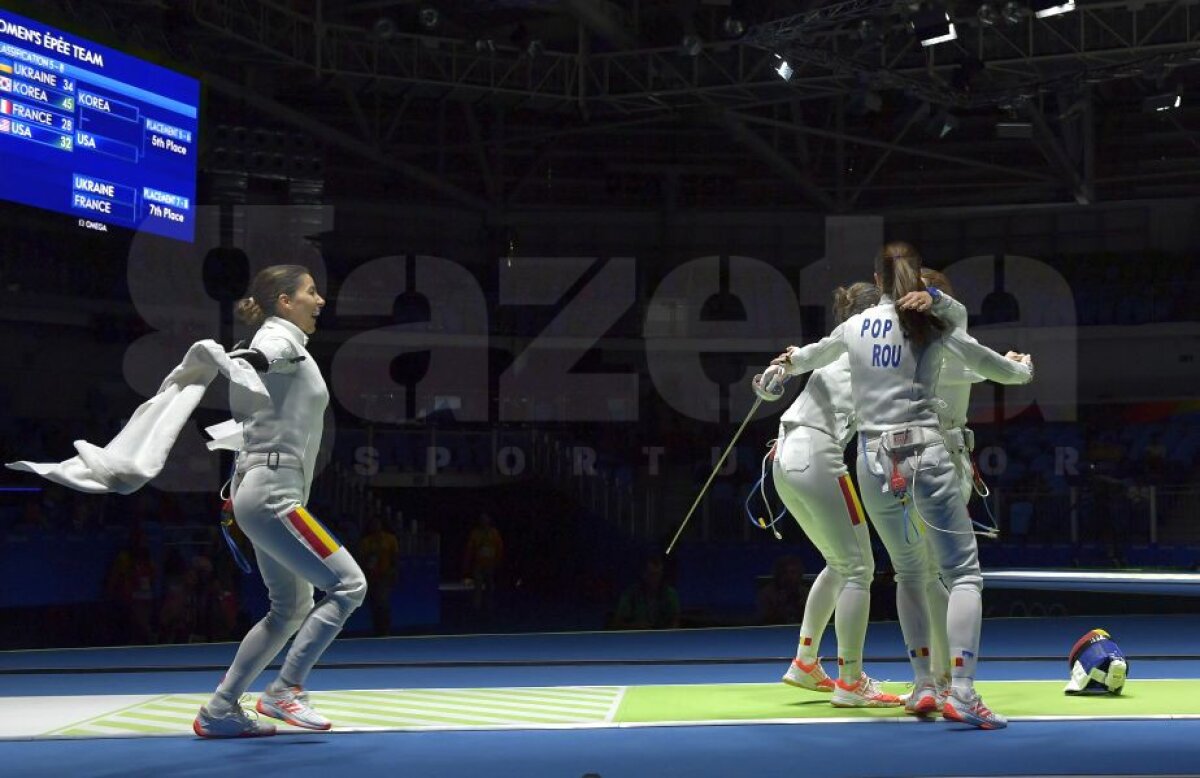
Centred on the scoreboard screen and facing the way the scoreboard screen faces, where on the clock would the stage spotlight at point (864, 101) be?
The stage spotlight is roughly at 10 o'clock from the scoreboard screen.

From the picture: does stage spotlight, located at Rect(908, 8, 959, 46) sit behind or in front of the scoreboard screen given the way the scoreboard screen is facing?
in front

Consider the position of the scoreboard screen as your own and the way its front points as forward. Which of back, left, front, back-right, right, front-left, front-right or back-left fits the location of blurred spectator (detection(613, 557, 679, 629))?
front-left

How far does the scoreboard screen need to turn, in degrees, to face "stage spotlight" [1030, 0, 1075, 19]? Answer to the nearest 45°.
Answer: approximately 45° to its left

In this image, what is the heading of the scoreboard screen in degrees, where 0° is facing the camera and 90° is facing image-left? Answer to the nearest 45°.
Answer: approximately 315°

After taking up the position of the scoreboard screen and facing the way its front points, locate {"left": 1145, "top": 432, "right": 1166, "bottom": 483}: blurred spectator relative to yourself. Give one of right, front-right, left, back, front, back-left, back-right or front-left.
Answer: front-left

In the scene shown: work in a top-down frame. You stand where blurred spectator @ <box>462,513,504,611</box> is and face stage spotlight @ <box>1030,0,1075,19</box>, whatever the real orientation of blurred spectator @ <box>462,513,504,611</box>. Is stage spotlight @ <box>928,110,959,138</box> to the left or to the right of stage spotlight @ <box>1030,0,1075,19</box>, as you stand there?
left

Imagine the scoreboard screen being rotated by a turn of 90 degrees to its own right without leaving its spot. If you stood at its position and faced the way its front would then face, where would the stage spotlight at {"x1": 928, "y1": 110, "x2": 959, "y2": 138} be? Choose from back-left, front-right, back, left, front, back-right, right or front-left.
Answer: back-left

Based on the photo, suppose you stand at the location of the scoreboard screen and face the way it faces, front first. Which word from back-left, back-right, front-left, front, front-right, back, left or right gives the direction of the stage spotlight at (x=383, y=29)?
left
